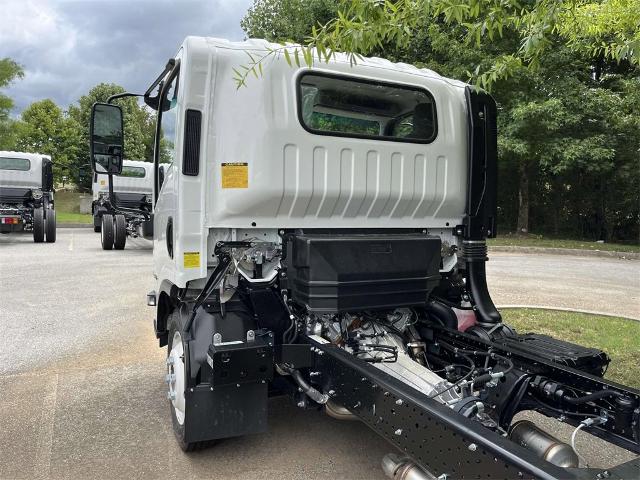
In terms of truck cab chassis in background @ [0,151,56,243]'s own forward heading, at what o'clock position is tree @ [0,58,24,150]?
The tree is roughly at 12 o'clock from the truck cab chassis in background.

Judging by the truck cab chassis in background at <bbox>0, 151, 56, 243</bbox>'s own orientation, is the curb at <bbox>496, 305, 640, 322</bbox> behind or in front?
behind

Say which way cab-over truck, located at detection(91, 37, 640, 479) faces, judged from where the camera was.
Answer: facing away from the viewer and to the left of the viewer

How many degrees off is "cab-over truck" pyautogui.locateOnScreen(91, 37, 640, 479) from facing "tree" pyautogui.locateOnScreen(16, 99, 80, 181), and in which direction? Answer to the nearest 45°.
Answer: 0° — it already faces it

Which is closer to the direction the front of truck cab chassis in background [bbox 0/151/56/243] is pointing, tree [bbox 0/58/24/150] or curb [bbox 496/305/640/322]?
the tree

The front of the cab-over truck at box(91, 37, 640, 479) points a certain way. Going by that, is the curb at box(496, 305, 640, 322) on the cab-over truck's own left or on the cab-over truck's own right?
on the cab-over truck's own right

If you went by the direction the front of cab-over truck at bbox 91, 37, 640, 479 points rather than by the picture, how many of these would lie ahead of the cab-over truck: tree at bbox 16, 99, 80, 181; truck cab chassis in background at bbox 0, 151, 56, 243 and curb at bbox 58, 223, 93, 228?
3

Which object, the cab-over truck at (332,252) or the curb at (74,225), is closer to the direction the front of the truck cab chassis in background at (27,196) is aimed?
the curb

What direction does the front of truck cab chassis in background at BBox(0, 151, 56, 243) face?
away from the camera

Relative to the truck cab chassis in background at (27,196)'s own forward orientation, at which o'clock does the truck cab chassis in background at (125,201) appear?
the truck cab chassis in background at (125,201) is roughly at 4 o'clock from the truck cab chassis in background at (27,196).

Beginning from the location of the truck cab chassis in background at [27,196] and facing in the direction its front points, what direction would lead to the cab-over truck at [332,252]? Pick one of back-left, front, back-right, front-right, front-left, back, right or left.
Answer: back

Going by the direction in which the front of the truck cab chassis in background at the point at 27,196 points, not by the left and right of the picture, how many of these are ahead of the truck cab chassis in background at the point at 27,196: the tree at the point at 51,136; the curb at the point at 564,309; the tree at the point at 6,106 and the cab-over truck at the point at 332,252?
2
